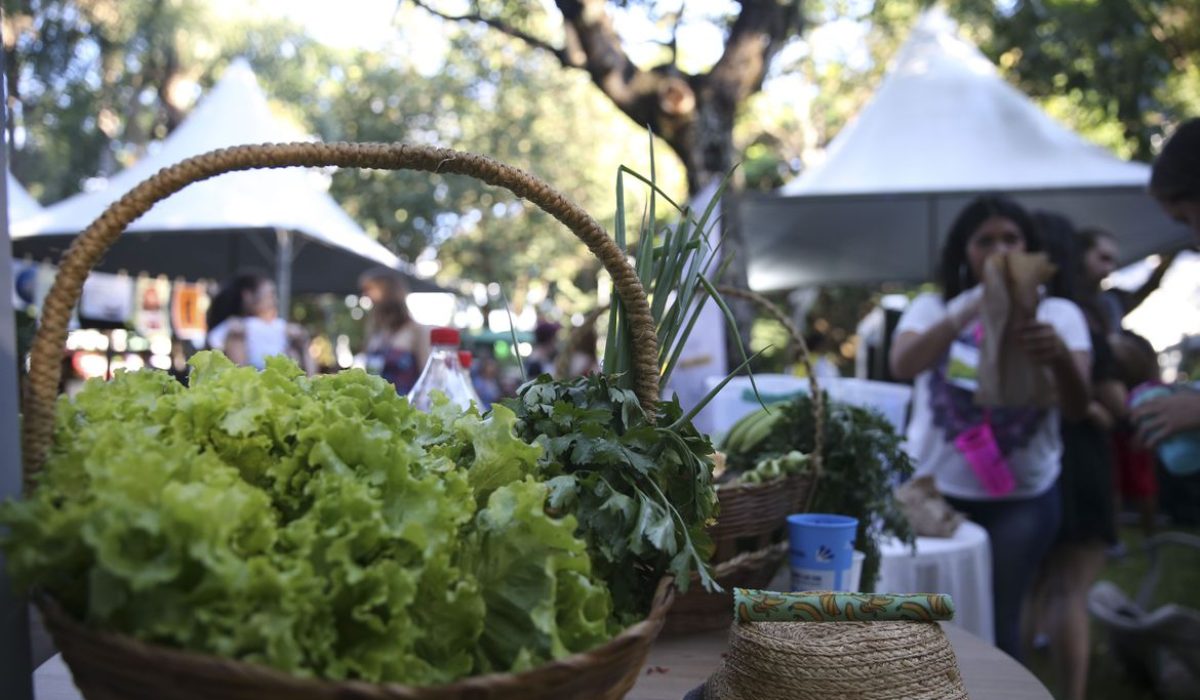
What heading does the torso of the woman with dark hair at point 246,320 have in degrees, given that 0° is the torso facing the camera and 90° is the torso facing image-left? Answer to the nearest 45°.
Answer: approximately 315°
